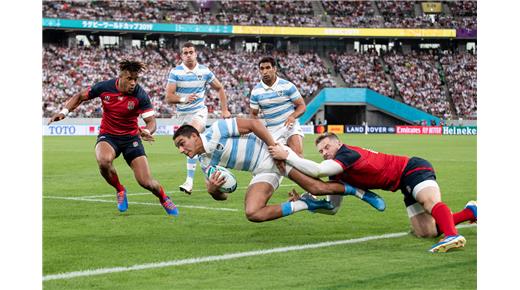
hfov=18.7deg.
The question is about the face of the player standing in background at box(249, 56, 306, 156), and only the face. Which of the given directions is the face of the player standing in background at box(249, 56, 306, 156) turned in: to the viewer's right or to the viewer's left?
to the viewer's left

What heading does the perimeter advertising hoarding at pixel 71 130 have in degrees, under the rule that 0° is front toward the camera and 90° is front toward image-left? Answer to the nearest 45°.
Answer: approximately 0°

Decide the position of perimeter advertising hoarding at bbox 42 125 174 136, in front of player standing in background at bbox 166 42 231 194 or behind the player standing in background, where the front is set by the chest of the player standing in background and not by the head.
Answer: behind

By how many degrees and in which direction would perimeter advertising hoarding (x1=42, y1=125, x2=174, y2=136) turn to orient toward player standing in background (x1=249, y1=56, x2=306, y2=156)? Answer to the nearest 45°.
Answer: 0° — it already faces them

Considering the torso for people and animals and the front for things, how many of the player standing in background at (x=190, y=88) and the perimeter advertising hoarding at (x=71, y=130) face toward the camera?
2

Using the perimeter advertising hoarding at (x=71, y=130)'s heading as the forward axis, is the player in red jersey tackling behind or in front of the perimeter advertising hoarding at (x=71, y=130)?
in front

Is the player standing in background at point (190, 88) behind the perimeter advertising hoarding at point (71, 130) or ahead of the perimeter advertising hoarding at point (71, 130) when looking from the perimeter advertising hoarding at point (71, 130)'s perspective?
ahead
